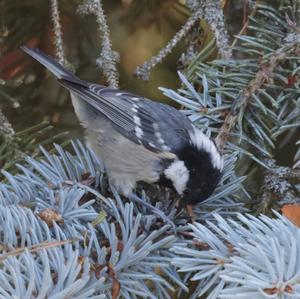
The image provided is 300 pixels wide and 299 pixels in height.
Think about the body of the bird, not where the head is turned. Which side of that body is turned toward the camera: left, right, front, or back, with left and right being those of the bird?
right

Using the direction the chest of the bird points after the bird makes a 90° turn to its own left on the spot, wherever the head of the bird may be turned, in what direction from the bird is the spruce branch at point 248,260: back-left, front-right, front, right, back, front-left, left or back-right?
back
